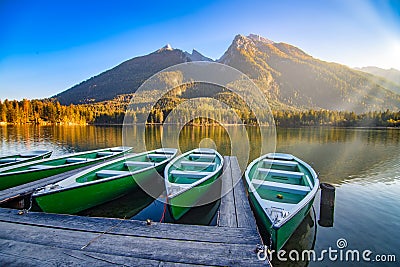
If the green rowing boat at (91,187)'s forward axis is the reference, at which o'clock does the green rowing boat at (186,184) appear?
the green rowing boat at (186,184) is roughly at 8 o'clock from the green rowing boat at (91,187).

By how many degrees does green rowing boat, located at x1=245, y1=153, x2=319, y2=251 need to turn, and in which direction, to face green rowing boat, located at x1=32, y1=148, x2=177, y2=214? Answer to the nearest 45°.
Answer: approximately 90° to its right

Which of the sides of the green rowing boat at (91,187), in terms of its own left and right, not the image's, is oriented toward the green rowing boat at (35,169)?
right

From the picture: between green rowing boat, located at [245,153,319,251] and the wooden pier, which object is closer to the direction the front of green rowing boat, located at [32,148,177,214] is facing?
the wooden pier

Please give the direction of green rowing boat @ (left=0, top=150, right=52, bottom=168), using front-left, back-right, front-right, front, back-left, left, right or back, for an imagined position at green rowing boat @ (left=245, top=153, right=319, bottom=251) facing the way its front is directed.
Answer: right

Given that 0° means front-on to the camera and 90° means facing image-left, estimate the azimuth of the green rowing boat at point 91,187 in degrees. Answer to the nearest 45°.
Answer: approximately 45°

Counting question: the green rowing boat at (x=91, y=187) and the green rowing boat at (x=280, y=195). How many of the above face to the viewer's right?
0

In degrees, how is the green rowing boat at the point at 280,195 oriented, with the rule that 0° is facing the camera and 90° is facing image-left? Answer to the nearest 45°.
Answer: approximately 0°

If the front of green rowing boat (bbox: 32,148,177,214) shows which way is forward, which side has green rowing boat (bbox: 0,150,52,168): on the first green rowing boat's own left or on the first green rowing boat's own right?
on the first green rowing boat's own right

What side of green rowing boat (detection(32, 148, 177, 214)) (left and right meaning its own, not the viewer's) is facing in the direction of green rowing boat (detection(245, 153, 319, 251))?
left
